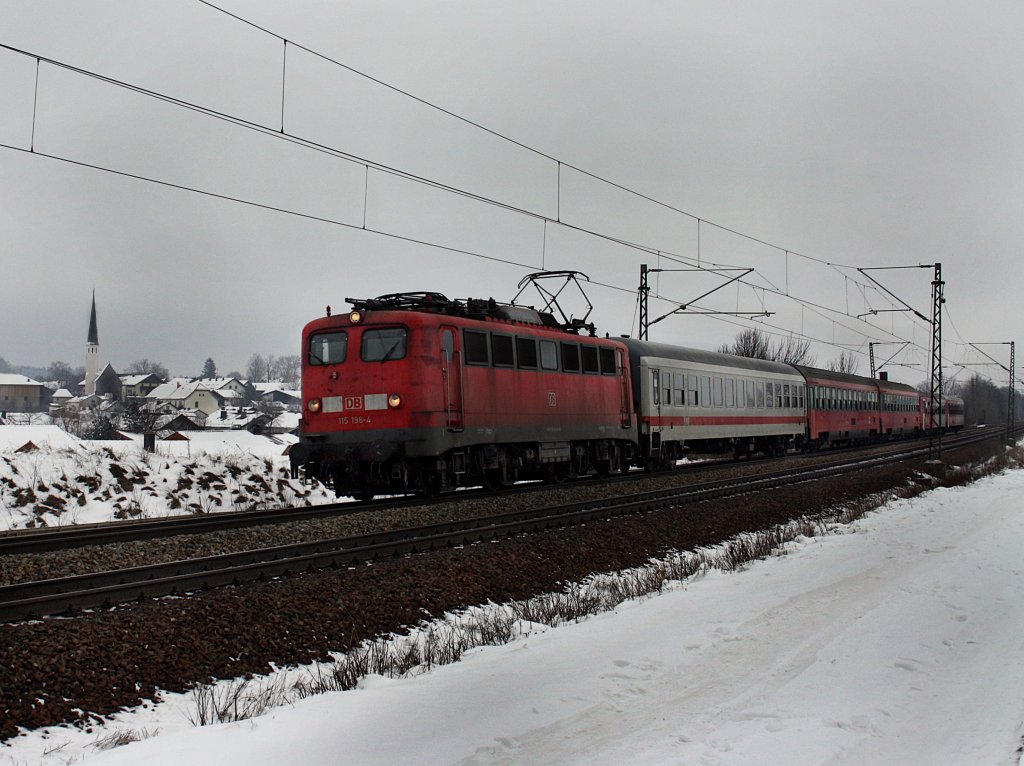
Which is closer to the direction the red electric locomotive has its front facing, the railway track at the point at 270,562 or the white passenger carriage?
the railway track

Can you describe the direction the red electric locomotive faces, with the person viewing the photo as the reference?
facing the viewer and to the left of the viewer

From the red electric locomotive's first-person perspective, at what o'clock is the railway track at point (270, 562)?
The railway track is roughly at 11 o'clock from the red electric locomotive.

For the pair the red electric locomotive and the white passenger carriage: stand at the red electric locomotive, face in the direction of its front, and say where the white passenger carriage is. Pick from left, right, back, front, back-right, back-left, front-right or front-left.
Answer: back

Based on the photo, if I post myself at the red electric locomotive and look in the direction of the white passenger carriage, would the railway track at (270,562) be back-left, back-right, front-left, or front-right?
back-right
